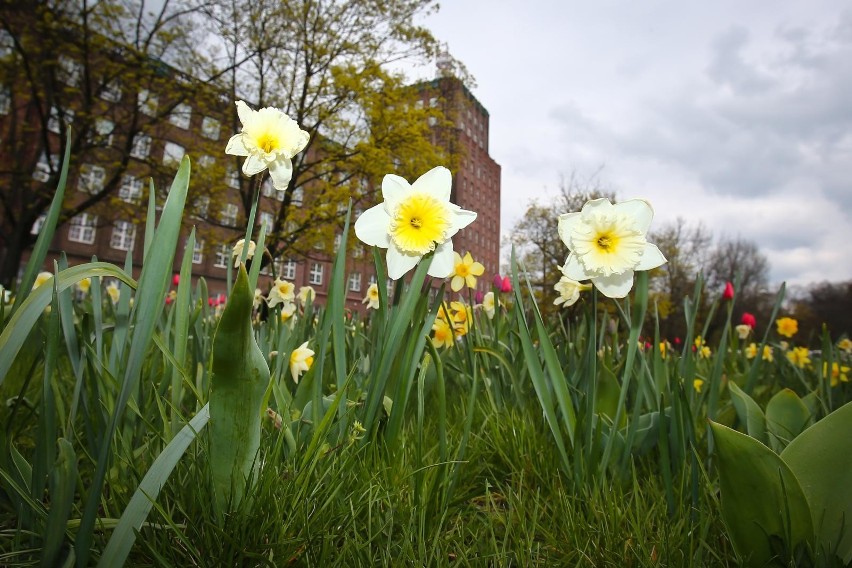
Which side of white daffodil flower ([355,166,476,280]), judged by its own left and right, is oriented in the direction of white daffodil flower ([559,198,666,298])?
left

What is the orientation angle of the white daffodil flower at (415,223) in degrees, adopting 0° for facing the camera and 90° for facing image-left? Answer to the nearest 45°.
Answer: approximately 0°

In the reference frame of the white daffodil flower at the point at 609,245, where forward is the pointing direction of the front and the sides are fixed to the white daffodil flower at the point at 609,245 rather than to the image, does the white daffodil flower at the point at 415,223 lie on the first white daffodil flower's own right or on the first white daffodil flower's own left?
on the first white daffodil flower's own right

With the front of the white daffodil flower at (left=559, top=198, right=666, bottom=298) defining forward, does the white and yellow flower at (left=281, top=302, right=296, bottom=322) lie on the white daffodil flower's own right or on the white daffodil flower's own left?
on the white daffodil flower's own right

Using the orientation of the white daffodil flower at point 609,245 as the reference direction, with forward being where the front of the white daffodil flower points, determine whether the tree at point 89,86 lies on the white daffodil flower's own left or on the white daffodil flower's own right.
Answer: on the white daffodil flower's own right

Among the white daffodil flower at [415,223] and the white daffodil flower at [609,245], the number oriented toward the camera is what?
2

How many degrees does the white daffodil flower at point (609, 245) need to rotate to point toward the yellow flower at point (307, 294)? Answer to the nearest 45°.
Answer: approximately 135° to its right

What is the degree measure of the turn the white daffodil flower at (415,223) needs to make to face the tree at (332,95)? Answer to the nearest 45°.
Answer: approximately 180°

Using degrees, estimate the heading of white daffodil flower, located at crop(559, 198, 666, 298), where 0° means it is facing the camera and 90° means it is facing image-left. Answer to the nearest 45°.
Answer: approximately 0°
